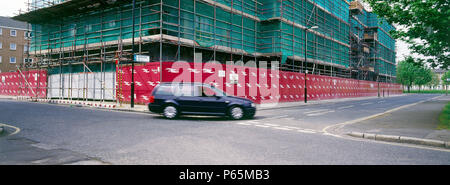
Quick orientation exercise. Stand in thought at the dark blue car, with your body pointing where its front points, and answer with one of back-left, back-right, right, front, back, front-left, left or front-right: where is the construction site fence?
left

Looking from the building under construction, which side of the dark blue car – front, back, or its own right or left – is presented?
left

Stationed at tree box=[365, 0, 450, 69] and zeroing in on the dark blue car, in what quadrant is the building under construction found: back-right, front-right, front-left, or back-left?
front-right

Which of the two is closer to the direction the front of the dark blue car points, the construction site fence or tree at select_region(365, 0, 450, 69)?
the tree

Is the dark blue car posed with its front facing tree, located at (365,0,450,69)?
yes

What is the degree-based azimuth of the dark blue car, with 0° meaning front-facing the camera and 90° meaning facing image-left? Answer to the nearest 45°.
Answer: approximately 270°

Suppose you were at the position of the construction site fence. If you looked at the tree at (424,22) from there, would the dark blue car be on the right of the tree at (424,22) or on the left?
right

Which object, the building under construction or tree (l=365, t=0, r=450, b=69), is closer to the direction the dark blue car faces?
the tree
